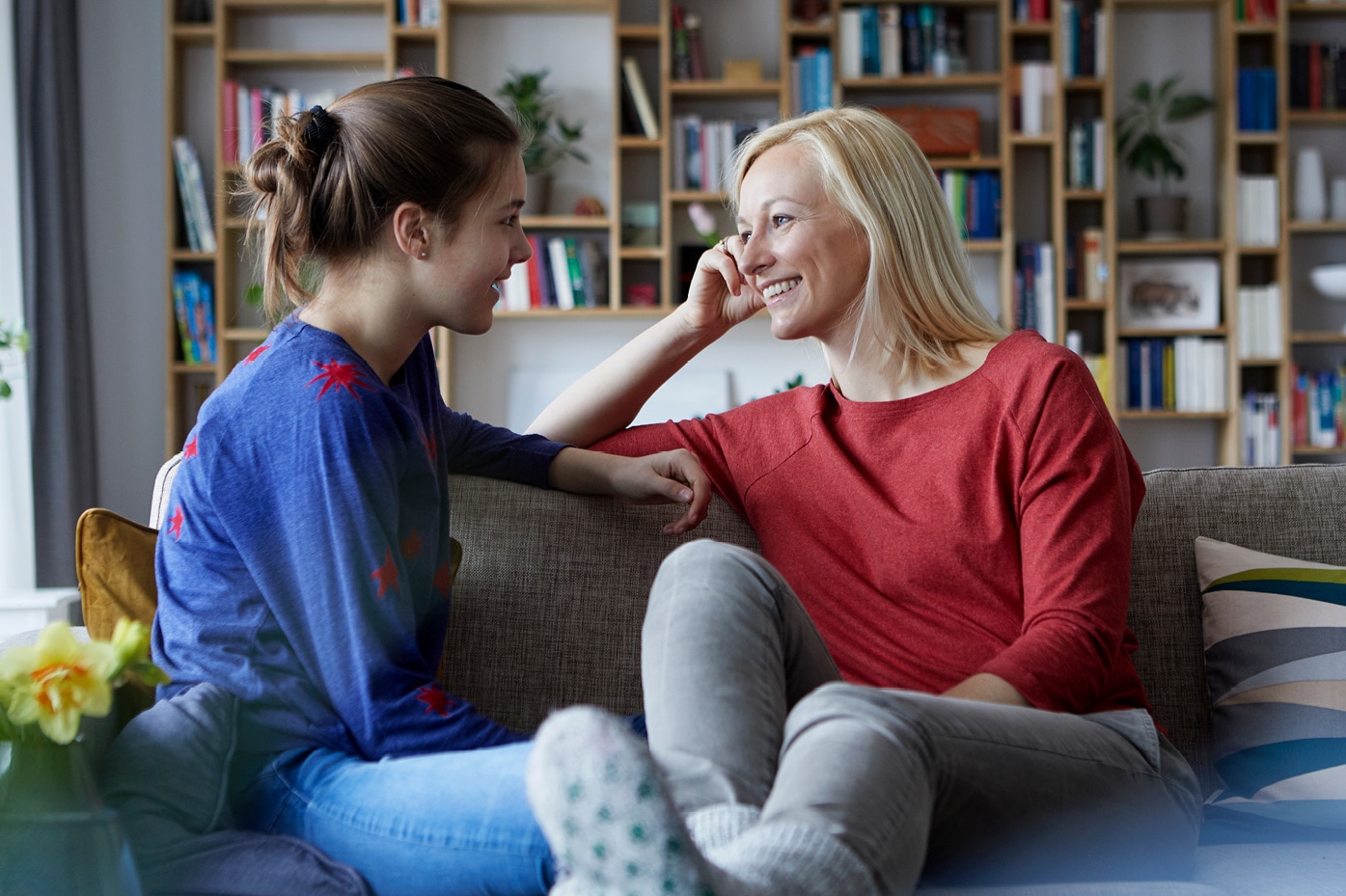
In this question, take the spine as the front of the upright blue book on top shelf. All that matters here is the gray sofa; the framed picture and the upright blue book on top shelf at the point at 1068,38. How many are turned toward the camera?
3

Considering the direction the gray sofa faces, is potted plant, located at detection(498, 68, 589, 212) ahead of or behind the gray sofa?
behind

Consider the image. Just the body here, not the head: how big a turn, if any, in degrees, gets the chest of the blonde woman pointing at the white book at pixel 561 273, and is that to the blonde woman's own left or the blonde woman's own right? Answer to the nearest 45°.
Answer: approximately 135° to the blonde woman's own right

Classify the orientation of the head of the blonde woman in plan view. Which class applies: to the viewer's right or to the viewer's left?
to the viewer's left

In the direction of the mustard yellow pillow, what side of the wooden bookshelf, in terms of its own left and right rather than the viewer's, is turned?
front

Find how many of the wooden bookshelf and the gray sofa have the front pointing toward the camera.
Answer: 2

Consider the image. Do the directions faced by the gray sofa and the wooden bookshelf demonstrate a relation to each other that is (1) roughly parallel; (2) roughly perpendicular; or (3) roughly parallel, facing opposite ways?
roughly parallel

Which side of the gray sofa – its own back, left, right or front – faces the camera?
front

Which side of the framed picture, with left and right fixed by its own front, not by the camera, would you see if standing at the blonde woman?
front

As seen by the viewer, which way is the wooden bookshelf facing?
toward the camera
